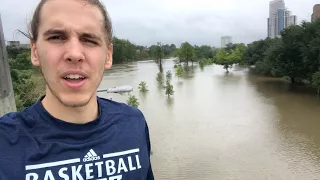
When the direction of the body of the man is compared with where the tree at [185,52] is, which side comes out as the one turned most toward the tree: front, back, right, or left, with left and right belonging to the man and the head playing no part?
back

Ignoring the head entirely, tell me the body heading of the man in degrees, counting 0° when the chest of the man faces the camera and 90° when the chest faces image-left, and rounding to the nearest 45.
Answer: approximately 0°

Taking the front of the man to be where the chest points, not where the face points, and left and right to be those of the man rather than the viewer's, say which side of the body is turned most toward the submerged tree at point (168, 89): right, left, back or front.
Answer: back

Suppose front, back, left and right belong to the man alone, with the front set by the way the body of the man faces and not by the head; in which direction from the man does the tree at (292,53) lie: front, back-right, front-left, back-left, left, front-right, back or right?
back-left
